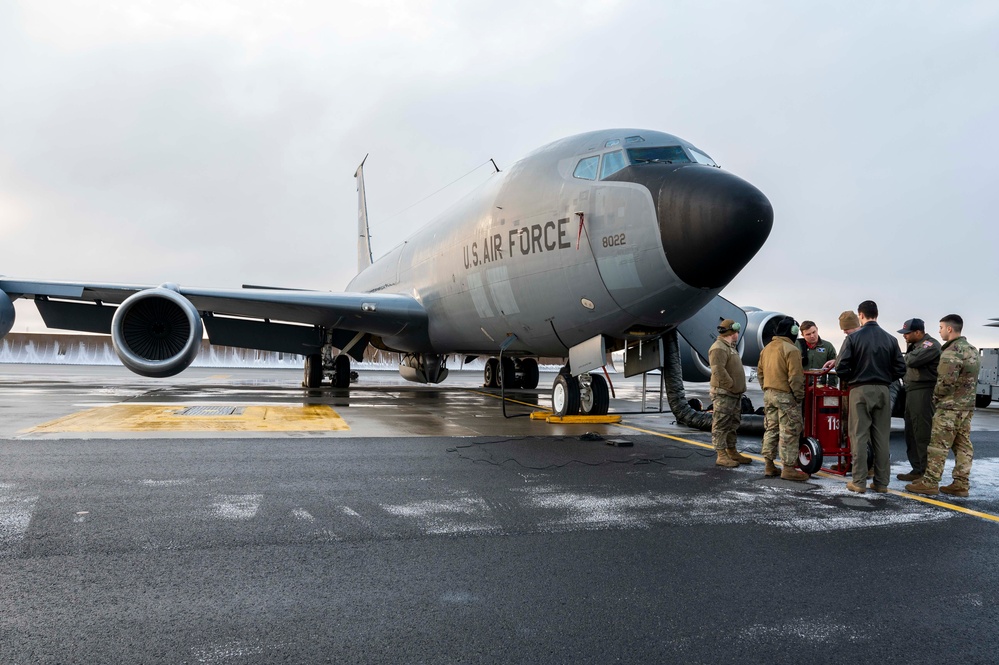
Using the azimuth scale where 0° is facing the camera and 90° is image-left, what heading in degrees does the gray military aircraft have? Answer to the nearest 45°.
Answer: approximately 315°

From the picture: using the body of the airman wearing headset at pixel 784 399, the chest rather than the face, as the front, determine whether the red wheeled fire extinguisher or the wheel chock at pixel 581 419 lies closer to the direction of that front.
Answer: the red wheeled fire extinguisher

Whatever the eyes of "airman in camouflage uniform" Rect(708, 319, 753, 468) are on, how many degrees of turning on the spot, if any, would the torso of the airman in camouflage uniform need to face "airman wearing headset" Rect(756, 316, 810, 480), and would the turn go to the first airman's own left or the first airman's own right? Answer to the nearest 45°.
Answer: approximately 45° to the first airman's own right

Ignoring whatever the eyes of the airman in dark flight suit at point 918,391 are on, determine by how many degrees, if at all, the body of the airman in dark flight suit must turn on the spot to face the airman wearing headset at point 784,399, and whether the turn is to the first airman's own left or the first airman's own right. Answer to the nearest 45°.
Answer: approximately 45° to the first airman's own left

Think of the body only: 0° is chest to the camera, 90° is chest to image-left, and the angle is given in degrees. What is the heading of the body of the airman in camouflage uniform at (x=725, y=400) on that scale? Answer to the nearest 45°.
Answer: approximately 270°

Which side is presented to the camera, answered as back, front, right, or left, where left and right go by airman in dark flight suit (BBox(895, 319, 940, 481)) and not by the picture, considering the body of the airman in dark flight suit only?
left

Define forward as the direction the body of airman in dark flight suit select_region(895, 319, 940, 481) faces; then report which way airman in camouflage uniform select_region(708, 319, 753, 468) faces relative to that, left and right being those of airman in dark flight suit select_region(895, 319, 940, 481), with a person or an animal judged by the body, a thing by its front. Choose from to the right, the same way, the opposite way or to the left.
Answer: the opposite way

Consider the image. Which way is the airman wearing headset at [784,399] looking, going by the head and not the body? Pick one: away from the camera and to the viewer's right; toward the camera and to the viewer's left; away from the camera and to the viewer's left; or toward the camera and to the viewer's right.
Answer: away from the camera and to the viewer's right
